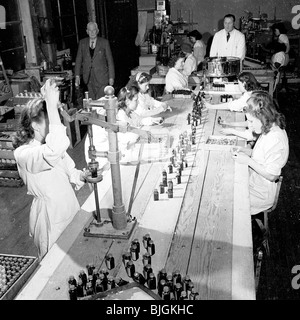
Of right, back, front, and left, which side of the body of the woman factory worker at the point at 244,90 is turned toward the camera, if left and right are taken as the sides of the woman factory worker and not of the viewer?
left

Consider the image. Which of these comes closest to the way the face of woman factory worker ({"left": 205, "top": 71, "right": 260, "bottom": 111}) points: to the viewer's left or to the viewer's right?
to the viewer's left

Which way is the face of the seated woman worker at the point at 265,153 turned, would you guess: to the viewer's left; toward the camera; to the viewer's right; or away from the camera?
to the viewer's left

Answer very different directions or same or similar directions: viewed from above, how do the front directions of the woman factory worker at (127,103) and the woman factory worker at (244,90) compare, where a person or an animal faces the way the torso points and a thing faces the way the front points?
very different directions

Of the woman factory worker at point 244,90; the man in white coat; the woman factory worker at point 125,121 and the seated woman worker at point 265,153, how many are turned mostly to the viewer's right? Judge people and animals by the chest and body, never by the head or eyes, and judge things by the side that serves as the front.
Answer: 1

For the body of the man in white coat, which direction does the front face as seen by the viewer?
toward the camera

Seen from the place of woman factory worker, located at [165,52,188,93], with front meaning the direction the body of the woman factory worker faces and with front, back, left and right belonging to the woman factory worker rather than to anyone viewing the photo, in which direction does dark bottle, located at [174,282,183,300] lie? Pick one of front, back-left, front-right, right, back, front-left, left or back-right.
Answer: right

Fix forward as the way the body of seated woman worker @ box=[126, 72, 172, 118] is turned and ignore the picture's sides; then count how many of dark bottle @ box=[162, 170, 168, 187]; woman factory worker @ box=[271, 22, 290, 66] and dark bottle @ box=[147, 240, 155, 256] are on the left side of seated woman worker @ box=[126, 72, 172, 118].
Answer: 1

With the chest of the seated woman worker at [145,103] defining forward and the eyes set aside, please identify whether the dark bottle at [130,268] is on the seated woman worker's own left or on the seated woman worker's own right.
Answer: on the seated woman worker's own right

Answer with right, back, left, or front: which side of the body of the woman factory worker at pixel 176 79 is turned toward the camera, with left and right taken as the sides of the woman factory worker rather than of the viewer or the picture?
right

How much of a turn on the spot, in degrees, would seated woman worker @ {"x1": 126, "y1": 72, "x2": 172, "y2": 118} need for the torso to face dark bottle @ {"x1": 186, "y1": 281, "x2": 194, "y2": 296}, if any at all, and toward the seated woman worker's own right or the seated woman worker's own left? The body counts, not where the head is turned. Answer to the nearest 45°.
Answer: approximately 45° to the seated woman worker's own right

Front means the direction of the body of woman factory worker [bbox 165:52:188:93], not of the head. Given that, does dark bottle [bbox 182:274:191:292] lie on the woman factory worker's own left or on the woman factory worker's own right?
on the woman factory worker's own right

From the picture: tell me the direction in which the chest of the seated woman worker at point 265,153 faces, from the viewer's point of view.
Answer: to the viewer's left

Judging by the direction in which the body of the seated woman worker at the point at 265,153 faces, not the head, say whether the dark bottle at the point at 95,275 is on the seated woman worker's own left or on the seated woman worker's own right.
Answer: on the seated woman worker's own left

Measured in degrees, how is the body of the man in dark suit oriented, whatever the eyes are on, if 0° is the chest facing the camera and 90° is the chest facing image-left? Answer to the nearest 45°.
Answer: approximately 0°

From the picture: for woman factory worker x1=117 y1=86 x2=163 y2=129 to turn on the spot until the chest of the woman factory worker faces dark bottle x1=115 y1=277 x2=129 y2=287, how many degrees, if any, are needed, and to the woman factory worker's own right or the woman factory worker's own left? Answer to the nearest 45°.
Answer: approximately 90° to the woman factory worker's own right
